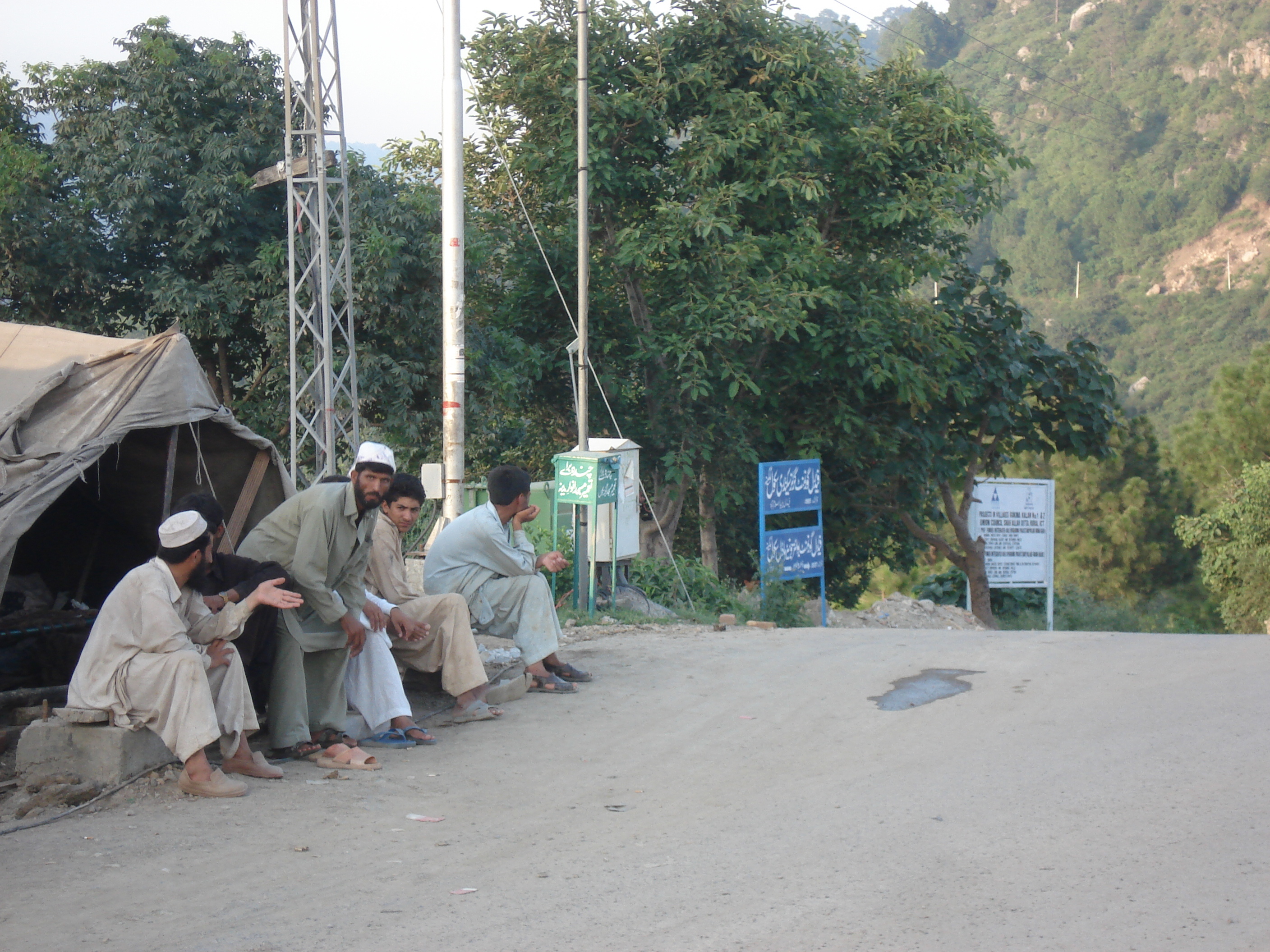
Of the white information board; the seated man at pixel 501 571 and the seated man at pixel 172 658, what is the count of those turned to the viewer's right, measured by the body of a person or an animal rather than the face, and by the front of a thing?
2

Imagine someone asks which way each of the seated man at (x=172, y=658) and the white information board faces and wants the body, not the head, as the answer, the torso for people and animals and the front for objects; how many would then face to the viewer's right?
1

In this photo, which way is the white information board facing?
toward the camera

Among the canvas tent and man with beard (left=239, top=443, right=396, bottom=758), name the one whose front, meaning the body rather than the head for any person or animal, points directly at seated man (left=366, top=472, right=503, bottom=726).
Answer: the canvas tent

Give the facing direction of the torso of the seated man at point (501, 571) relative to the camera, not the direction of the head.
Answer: to the viewer's right

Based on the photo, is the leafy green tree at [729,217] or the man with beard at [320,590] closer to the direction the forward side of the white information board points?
the man with beard

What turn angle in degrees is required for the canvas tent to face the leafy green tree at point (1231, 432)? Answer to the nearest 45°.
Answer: approximately 90° to its left

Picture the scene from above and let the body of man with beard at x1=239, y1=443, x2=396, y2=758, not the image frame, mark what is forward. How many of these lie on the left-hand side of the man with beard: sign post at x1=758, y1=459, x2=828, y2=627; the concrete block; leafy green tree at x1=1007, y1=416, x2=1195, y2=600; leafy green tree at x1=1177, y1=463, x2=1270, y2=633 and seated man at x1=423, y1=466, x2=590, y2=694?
4

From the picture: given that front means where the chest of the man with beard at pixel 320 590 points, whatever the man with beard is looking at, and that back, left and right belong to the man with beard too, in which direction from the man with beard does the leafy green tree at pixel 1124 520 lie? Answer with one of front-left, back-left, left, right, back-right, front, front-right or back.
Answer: left

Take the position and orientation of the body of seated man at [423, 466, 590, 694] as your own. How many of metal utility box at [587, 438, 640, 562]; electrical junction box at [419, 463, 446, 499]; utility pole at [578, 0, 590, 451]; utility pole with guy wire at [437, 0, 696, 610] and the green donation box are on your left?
5

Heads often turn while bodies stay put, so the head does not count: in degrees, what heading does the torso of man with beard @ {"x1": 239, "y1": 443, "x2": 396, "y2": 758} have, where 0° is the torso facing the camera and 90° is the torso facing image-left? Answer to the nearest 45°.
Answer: approximately 315°
